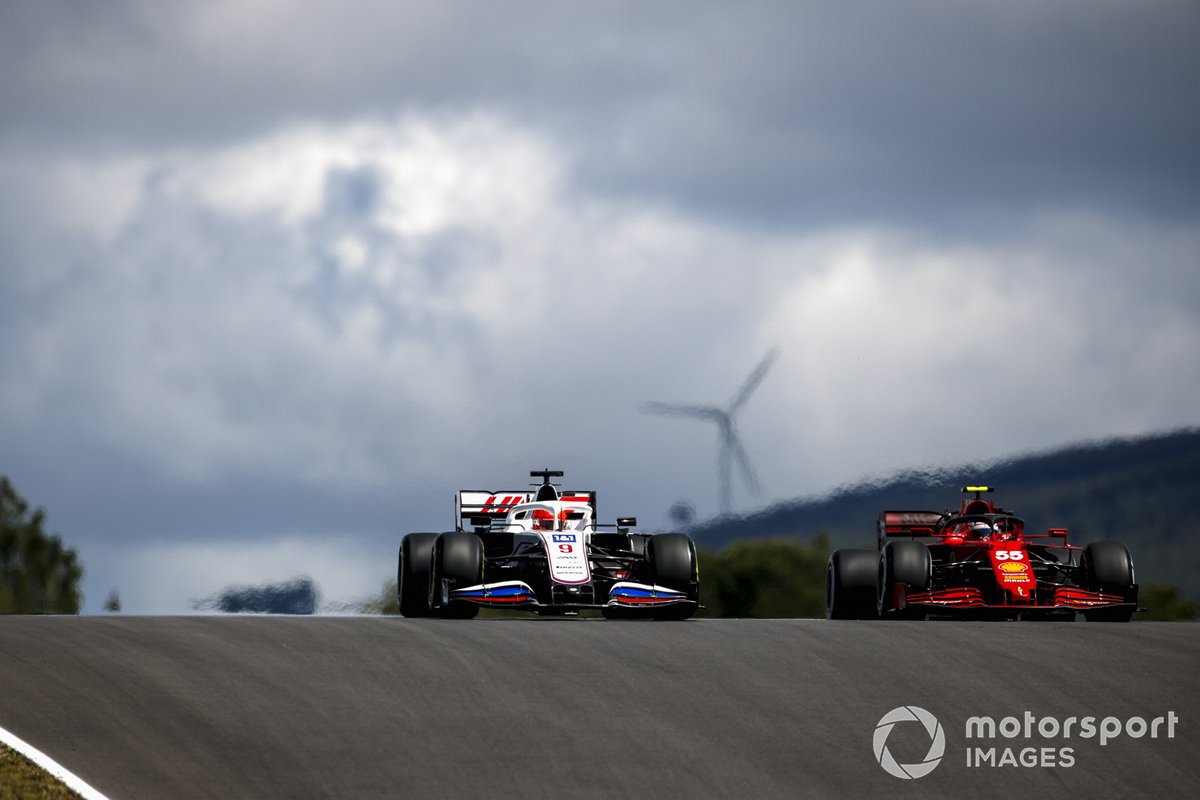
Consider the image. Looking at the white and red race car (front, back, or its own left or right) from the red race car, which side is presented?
left

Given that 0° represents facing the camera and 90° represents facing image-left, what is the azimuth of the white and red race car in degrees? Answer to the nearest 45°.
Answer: approximately 0°

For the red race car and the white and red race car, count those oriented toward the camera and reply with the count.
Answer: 2

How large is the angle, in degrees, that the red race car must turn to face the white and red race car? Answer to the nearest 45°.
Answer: approximately 45° to its right
